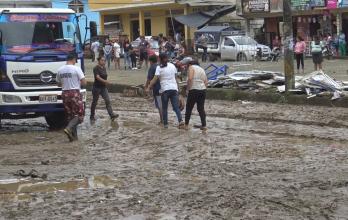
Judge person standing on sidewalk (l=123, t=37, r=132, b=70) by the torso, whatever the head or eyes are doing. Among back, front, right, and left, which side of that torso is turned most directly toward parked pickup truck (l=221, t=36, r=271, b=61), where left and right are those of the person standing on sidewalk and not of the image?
left

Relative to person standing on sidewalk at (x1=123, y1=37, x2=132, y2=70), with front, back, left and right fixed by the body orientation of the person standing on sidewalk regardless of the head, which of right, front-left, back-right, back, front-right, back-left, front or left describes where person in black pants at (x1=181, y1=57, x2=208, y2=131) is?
front

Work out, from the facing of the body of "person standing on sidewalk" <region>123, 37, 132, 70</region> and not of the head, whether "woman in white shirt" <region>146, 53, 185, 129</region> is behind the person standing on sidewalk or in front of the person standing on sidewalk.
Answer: in front

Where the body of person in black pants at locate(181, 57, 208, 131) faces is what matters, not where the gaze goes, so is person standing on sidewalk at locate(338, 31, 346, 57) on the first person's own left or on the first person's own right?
on the first person's own right

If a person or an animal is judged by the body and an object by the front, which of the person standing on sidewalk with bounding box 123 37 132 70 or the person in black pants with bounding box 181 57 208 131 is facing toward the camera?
the person standing on sidewalk

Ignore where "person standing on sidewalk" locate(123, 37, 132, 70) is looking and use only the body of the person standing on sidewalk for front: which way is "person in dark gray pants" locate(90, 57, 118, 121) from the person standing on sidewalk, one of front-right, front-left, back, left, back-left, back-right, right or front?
front

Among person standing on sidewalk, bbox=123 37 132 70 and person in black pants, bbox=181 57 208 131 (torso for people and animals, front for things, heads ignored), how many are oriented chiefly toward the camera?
1

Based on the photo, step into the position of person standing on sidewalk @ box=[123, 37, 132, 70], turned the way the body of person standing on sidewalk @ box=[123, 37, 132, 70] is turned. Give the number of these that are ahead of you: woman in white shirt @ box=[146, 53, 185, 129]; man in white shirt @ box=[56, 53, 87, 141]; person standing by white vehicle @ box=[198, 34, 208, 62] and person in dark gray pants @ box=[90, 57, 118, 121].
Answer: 3

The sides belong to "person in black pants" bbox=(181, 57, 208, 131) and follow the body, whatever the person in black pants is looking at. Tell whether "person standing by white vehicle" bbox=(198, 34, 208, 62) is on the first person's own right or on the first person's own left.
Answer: on the first person's own right

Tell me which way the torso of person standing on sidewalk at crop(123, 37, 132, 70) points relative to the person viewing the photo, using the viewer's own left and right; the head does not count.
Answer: facing the viewer

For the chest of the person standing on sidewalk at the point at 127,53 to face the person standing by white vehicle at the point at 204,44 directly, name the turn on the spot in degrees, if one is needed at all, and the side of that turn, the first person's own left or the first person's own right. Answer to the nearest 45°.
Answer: approximately 135° to the first person's own left

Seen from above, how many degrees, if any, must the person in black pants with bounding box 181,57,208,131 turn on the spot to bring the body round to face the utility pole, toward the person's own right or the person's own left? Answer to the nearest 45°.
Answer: approximately 90° to the person's own right

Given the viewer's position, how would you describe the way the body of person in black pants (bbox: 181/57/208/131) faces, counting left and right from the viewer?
facing away from the viewer and to the left of the viewer
